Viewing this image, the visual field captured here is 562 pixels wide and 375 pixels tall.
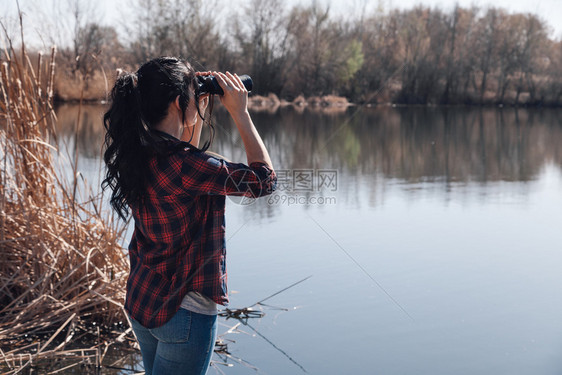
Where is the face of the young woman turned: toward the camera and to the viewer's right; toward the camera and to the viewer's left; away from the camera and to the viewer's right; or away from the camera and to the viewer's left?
away from the camera and to the viewer's right

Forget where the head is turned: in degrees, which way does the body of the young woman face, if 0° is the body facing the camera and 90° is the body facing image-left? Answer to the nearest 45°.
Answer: approximately 225°
